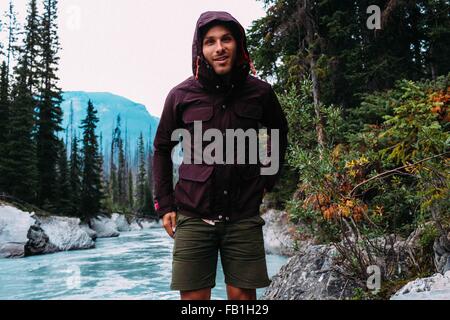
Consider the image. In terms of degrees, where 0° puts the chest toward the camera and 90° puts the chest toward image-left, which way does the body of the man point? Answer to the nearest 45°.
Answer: approximately 0°

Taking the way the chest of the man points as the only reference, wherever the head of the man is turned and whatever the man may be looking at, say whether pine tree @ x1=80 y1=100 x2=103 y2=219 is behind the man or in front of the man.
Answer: behind

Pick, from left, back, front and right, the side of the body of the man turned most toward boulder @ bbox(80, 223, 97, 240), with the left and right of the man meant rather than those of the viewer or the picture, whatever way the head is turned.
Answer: back

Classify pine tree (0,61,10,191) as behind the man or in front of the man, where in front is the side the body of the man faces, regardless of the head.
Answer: behind

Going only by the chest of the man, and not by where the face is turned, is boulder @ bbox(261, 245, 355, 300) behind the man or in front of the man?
behind

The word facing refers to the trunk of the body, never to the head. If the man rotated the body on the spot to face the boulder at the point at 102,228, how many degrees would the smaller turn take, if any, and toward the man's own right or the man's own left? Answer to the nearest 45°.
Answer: approximately 180°
